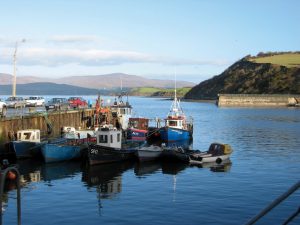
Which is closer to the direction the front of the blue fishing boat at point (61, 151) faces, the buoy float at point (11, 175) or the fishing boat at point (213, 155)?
the buoy float

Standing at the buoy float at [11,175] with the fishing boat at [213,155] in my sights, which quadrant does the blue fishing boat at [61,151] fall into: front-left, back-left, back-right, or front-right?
front-left

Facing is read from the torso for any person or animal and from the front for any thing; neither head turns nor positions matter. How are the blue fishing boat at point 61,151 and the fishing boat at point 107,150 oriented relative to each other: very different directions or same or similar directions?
same or similar directions

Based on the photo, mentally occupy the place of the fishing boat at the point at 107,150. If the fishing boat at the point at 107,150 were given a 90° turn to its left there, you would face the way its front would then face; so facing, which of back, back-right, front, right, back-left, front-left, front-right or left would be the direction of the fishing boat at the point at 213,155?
front-left

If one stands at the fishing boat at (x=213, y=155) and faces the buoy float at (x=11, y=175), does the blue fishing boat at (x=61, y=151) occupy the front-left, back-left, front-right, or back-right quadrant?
front-right

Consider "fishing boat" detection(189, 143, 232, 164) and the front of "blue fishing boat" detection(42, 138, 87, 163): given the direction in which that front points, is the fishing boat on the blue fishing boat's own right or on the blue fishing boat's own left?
on the blue fishing boat's own left

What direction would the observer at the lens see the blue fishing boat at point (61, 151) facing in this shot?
facing the viewer and to the left of the viewer

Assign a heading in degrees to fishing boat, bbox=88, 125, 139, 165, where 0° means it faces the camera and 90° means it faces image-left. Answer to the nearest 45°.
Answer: approximately 45°

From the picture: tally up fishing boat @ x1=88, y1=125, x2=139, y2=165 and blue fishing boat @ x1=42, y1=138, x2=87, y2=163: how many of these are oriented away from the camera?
0
